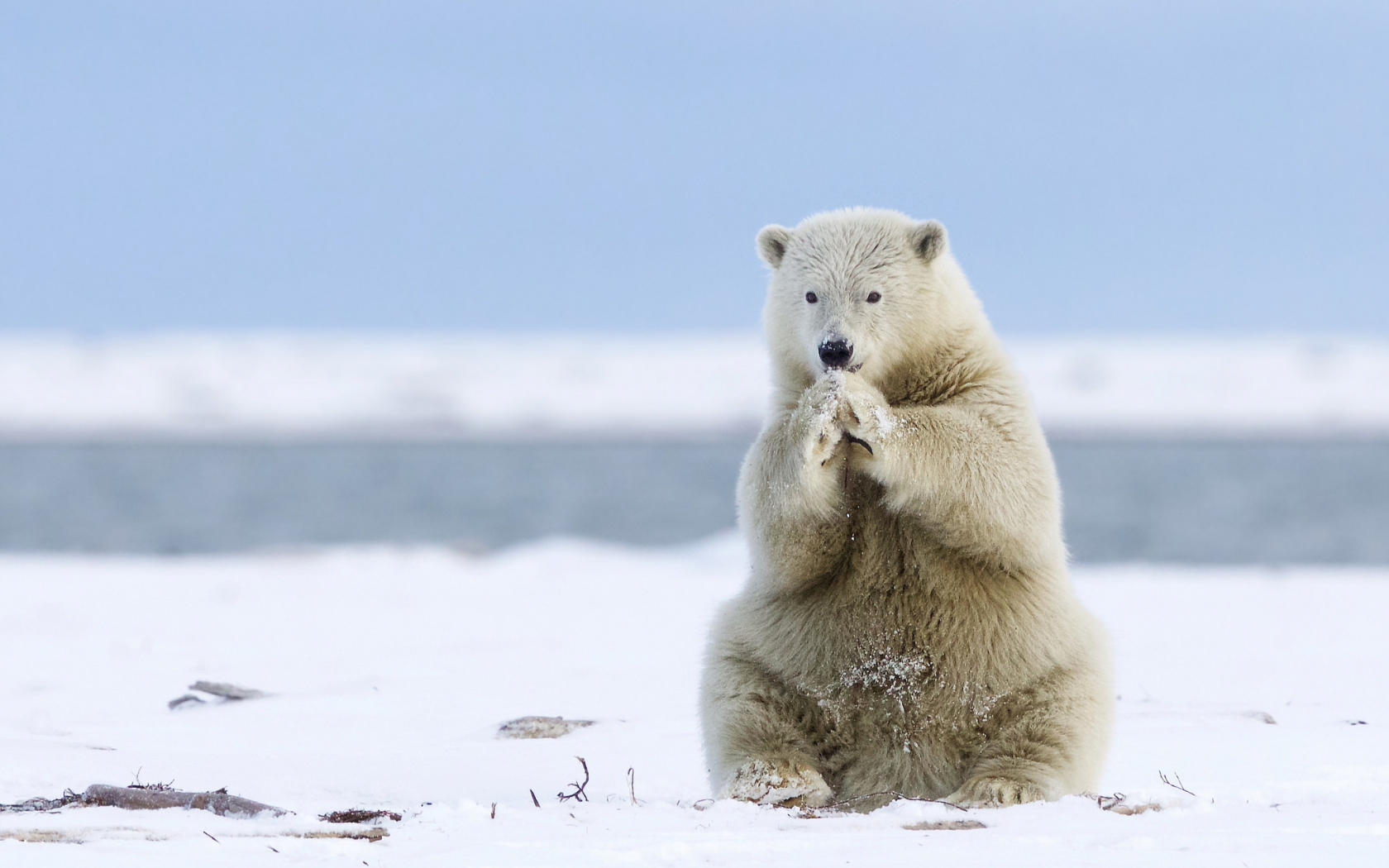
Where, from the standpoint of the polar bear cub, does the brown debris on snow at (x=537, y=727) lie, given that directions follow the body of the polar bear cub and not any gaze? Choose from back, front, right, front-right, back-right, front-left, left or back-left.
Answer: back-right

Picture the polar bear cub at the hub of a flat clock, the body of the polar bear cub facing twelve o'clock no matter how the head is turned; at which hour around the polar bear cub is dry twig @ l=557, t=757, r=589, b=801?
The dry twig is roughly at 3 o'clock from the polar bear cub.

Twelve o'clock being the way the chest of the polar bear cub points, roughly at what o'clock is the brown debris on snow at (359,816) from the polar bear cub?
The brown debris on snow is roughly at 2 o'clock from the polar bear cub.

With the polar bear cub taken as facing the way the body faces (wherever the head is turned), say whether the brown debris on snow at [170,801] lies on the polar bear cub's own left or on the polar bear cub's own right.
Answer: on the polar bear cub's own right

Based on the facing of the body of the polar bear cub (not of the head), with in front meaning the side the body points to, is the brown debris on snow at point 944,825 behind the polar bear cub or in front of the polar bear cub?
in front

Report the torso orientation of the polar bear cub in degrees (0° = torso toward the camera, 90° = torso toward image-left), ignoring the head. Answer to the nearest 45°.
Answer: approximately 0°

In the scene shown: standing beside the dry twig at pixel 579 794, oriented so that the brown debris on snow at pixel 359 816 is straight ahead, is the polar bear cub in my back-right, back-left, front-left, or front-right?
back-left
